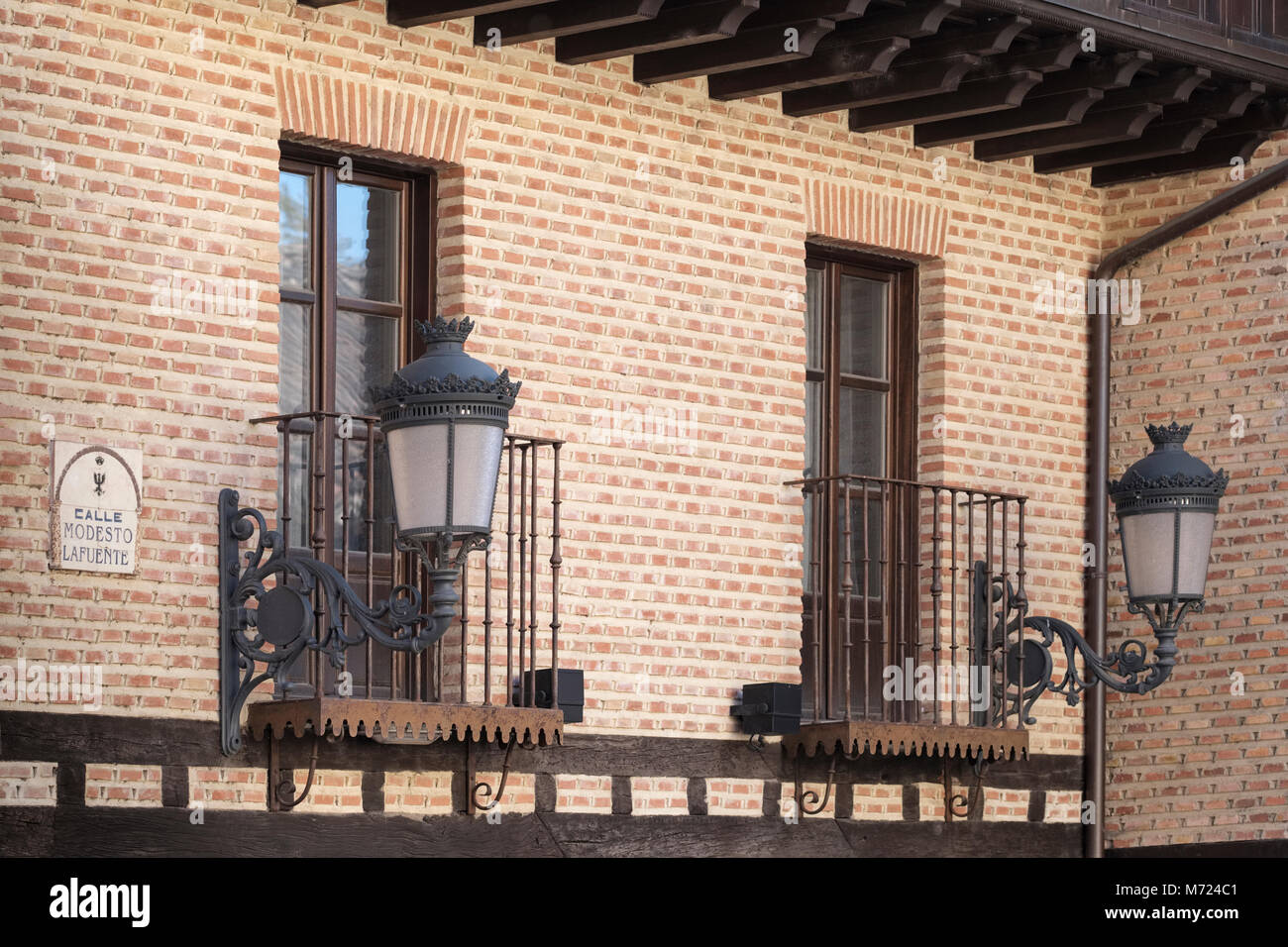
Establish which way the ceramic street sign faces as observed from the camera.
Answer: facing the viewer and to the right of the viewer

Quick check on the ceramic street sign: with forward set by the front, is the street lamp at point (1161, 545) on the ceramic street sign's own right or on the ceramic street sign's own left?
on the ceramic street sign's own left

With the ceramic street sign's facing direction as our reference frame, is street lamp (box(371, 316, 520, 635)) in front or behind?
in front

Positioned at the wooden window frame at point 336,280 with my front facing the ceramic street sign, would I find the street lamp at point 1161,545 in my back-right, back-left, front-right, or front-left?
back-left

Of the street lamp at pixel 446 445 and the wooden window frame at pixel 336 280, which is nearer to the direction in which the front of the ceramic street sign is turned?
the street lamp

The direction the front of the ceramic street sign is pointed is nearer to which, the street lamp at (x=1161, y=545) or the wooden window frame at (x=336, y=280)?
the street lamp

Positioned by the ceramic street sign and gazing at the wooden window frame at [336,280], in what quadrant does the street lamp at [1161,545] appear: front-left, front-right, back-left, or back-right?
front-right

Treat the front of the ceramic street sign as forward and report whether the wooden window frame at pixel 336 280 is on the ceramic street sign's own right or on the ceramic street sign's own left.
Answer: on the ceramic street sign's own left

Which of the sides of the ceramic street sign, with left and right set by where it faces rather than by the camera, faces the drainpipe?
left

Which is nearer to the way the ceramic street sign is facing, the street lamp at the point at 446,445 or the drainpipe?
the street lamp
